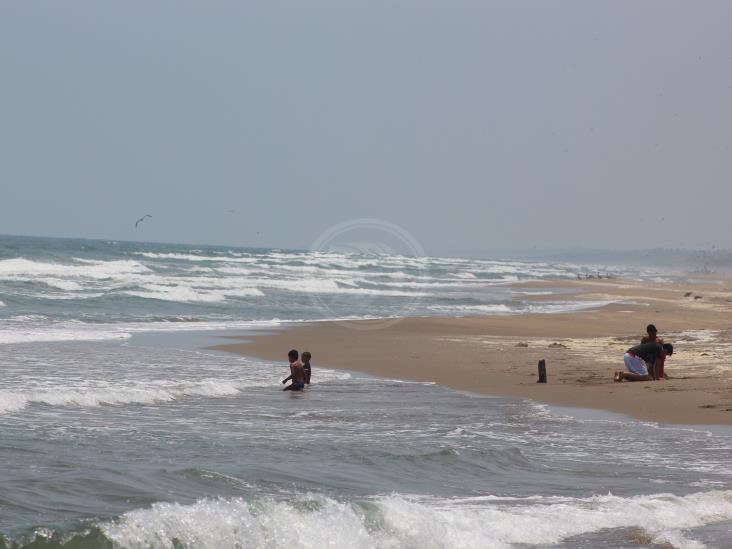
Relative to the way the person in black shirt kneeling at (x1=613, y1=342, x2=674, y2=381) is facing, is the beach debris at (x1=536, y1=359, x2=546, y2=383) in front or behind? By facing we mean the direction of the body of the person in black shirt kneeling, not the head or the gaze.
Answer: behind

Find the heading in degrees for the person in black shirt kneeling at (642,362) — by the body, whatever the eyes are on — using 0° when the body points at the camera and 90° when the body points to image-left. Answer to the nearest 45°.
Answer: approximately 270°

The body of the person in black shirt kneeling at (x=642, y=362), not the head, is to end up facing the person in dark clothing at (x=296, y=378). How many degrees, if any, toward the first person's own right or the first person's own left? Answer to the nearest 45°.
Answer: approximately 180°
